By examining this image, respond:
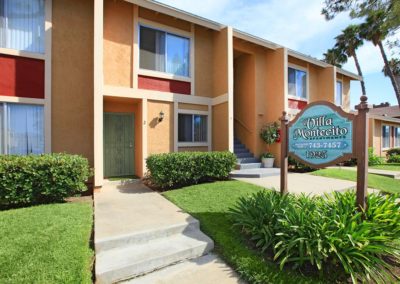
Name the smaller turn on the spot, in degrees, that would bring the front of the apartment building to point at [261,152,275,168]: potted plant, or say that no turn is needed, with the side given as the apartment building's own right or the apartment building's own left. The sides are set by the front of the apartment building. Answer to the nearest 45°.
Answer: approximately 45° to the apartment building's own left

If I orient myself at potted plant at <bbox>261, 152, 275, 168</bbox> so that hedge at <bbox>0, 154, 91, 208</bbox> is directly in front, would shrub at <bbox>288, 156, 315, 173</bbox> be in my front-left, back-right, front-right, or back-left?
back-left

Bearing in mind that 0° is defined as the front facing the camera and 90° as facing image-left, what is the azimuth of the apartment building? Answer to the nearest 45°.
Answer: approximately 315°

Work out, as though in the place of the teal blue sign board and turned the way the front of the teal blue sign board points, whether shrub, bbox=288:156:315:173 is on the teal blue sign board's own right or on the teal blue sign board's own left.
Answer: on the teal blue sign board's own right

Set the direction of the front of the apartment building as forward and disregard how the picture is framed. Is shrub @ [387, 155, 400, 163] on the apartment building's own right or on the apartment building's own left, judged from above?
on the apartment building's own left

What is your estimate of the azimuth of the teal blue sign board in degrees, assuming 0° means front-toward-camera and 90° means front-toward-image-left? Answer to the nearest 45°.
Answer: approximately 45°

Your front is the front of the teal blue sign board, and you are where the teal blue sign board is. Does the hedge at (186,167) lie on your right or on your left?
on your right
